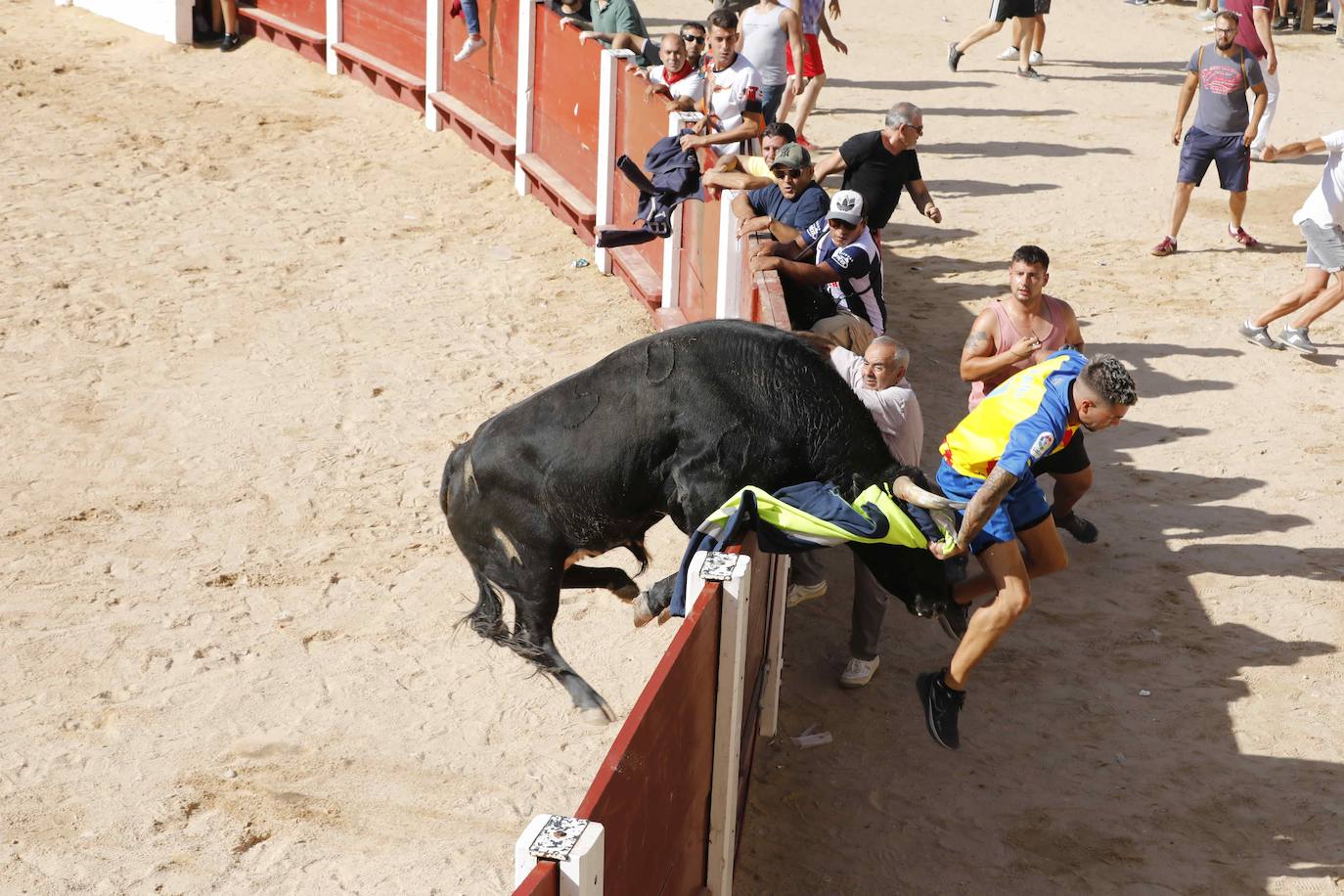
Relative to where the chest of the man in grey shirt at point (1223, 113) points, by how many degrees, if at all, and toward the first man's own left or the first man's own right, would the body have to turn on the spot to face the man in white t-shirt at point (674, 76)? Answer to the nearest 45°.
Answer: approximately 45° to the first man's own right

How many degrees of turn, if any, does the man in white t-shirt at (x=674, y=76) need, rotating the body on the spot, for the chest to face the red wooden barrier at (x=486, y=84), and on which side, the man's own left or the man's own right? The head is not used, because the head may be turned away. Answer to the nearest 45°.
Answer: approximately 90° to the man's own right

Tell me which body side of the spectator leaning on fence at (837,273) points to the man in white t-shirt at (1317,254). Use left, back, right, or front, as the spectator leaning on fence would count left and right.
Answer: back

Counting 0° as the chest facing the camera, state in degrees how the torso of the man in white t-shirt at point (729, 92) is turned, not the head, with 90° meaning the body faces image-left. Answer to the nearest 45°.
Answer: approximately 45°

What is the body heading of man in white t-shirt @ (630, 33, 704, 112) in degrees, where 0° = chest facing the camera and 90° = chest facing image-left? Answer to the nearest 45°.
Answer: approximately 45°

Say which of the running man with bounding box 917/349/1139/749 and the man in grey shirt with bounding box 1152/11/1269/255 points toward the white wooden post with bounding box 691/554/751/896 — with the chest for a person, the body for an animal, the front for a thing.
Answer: the man in grey shirt

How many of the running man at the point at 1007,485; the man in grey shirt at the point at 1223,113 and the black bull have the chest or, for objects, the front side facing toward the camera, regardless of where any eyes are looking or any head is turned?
1

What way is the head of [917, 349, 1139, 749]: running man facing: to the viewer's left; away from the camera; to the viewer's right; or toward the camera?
to the viewer's right

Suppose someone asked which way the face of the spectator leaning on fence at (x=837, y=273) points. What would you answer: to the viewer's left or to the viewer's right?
to the viewer's left

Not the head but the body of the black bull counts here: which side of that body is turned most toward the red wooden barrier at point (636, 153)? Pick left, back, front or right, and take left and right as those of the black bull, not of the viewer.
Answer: left

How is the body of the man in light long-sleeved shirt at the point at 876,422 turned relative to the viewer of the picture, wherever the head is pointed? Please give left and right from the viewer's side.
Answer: facing the viewer and to the left of the viewer

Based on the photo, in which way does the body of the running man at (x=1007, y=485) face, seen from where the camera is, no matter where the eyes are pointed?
to the viewer's right
